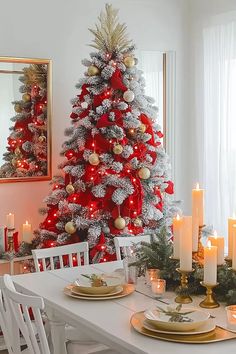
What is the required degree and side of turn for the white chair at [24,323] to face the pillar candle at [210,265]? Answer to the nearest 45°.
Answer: approximately 45° to its right

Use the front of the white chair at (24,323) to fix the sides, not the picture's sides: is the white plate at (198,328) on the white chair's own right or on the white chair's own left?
on the white chair's own right

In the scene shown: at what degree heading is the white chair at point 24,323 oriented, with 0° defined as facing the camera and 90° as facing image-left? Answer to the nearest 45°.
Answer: approximately 225°

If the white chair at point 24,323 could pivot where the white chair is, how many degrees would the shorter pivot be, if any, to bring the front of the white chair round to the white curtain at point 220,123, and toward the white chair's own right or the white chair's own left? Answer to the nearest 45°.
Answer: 0° — it already faces it

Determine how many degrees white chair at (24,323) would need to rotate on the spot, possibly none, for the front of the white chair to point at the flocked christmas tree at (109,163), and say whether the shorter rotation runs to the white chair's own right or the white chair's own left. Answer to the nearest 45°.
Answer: approximately 45° to the white chair's own left

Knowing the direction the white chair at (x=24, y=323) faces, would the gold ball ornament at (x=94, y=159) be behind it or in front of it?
in front

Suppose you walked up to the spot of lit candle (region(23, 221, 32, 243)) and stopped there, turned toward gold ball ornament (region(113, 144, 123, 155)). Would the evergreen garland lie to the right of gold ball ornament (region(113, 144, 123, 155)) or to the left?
right

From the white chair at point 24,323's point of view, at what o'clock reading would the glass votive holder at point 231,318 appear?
The glass votive holder is roughly at 2 o'clock from the white chair.

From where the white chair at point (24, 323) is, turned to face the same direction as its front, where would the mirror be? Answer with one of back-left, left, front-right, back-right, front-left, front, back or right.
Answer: front-left

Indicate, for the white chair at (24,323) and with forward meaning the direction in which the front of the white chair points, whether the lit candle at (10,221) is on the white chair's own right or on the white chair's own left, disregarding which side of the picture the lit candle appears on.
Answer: on the white chair's own left
